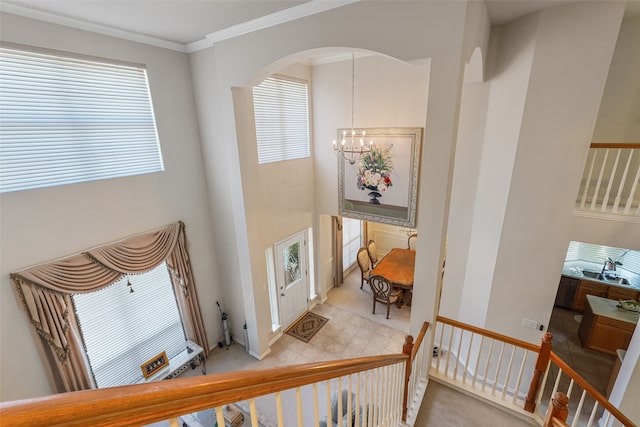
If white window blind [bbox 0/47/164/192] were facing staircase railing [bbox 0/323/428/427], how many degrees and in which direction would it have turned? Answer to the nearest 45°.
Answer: approximately 45° to its right

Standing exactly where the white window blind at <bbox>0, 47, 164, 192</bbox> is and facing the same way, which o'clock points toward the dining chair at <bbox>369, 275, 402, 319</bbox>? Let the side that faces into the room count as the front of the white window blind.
The dining chair is roughly at 11 o'clock from the white window blind.

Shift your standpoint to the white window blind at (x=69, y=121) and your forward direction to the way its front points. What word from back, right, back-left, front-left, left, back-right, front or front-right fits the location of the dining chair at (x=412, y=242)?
front-left

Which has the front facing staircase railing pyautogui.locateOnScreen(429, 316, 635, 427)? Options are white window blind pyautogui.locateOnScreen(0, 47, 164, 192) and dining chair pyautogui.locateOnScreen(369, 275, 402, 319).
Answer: the white window blind

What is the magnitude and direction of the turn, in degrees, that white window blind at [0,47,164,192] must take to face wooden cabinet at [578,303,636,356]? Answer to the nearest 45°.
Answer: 0° — it already faces it

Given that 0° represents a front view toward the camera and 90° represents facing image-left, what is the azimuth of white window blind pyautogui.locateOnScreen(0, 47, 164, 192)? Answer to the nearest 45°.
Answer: approximately 315°

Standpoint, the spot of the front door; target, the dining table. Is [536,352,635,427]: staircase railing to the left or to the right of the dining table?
right

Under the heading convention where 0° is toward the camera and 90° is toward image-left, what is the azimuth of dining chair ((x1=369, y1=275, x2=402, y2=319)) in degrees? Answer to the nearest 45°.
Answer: approximately 225°

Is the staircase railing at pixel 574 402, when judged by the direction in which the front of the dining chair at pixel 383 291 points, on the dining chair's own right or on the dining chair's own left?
on the dining chair's own right
